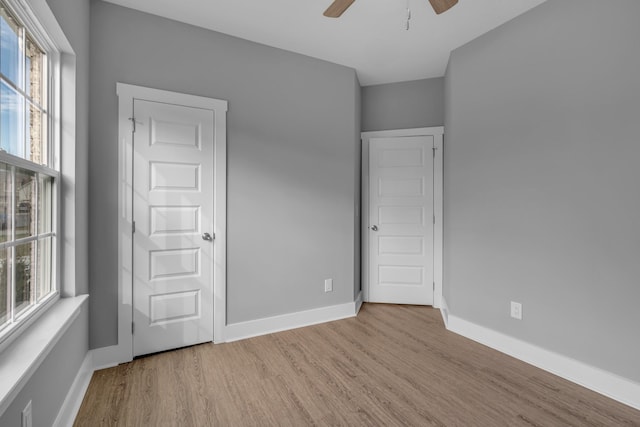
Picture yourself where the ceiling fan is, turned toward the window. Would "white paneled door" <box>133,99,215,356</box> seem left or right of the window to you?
right

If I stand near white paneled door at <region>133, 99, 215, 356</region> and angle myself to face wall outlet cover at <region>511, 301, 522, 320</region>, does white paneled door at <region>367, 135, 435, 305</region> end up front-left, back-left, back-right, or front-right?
front-left

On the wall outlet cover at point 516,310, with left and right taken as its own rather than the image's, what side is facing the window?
front

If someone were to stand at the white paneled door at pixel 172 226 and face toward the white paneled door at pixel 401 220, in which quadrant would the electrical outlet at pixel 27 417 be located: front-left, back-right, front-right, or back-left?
back-right

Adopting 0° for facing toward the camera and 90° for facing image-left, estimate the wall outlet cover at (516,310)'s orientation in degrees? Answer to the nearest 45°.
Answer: approximately 45°

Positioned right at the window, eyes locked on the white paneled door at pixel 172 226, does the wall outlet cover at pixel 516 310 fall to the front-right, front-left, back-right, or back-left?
front-right

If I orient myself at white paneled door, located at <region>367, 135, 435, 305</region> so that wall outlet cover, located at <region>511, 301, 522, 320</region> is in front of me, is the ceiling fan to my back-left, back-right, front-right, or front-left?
front-right

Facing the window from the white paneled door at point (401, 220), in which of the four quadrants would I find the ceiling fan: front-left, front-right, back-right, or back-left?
front-left

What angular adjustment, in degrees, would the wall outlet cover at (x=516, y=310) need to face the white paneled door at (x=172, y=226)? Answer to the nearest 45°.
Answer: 0° — it already faces it

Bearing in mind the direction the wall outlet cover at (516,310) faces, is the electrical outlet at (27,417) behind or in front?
in front

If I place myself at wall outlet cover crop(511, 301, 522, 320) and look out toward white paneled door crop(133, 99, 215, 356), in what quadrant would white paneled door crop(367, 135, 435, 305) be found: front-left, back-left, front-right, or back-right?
front-right
